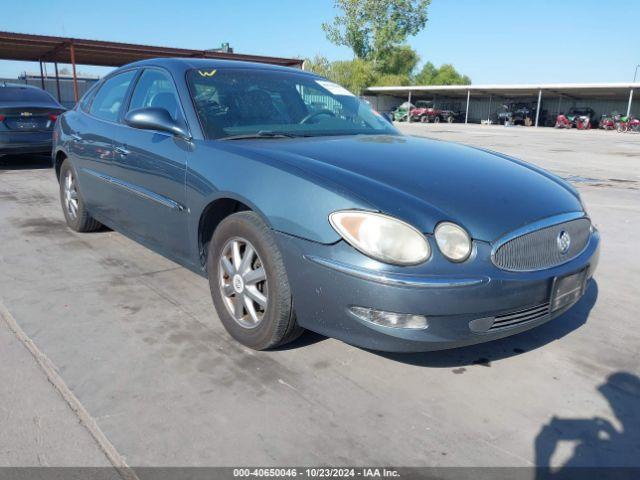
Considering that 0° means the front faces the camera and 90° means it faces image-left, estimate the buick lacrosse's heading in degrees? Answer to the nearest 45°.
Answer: approximately 315°

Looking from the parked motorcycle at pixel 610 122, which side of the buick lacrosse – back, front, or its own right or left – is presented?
left

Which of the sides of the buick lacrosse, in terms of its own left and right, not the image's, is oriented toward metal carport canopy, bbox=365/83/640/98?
left

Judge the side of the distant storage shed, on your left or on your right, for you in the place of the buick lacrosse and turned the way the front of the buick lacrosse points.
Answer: on your left

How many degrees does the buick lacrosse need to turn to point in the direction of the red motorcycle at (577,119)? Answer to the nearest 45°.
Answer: approximately 90° to its left

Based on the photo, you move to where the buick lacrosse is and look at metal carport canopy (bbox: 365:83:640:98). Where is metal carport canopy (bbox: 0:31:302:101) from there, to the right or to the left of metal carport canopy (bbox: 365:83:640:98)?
left
